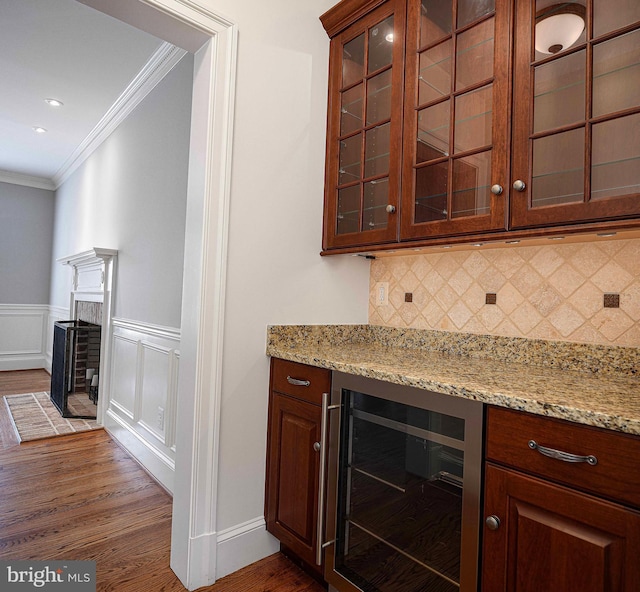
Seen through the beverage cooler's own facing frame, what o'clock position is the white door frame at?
The white door frame is roughly at 2 o'clock from the beverage cooler.

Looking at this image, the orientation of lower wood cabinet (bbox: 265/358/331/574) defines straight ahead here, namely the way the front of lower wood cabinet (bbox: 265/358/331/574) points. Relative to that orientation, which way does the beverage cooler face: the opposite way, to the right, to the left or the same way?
the same way

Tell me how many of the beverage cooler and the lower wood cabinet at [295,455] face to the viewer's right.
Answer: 0

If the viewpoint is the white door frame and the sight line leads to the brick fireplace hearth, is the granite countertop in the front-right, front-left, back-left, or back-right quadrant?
back-right

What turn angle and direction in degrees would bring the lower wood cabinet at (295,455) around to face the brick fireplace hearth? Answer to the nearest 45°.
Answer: approximately 90° to its right

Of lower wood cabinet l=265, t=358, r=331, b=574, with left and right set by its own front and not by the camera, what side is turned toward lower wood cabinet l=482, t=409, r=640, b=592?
left

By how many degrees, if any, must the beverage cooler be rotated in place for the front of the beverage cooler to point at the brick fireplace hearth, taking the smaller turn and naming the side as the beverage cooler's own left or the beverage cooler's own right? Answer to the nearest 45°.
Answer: approximately 90° to the beverage cooler's own right

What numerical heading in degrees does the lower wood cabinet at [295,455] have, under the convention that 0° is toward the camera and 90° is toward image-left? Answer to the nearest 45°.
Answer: approximately 45°

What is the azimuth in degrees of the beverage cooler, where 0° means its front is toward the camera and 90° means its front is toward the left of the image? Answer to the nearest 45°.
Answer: approximately 45°
